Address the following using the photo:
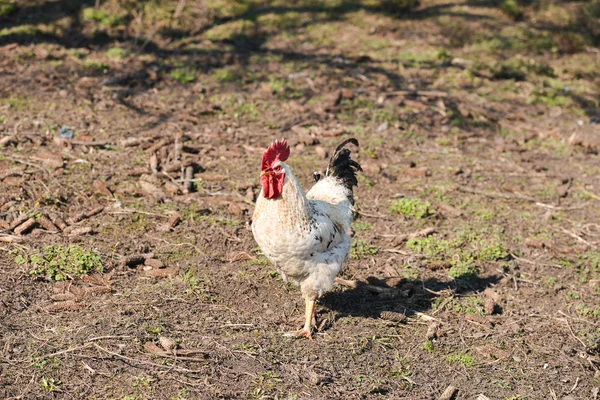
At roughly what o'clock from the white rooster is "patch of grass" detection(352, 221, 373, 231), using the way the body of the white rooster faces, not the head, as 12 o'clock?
The patch of grass is roughly at 5 o'clock from the white rooster.

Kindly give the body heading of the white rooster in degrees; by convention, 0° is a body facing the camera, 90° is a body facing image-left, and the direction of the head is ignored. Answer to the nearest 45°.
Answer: approximately 45°

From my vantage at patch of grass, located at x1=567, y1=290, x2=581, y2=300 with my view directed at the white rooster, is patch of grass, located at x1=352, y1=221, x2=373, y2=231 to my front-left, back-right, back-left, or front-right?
front-right

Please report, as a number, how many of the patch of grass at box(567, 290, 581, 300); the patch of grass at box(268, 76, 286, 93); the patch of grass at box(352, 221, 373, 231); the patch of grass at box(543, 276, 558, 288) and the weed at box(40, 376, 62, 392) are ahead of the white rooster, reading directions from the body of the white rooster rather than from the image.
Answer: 1

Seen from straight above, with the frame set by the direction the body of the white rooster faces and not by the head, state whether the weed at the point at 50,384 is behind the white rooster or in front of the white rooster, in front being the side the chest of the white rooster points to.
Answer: in front

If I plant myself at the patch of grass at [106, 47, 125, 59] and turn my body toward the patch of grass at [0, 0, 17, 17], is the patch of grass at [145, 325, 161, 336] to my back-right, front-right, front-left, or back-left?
back-left

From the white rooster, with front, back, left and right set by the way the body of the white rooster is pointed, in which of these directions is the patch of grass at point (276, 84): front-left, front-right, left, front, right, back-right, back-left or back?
back-right

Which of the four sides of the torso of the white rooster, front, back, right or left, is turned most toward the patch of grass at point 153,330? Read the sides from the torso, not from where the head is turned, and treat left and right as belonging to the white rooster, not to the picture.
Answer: front

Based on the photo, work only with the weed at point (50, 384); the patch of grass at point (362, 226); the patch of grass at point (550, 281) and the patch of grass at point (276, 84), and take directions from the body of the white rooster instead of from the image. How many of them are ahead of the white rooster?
1

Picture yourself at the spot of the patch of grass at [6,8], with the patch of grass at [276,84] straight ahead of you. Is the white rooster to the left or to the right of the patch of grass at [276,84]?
right
